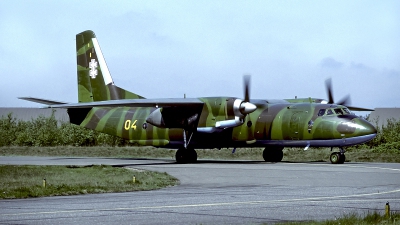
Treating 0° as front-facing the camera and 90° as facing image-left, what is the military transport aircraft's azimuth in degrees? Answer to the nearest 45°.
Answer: approximately 315°
